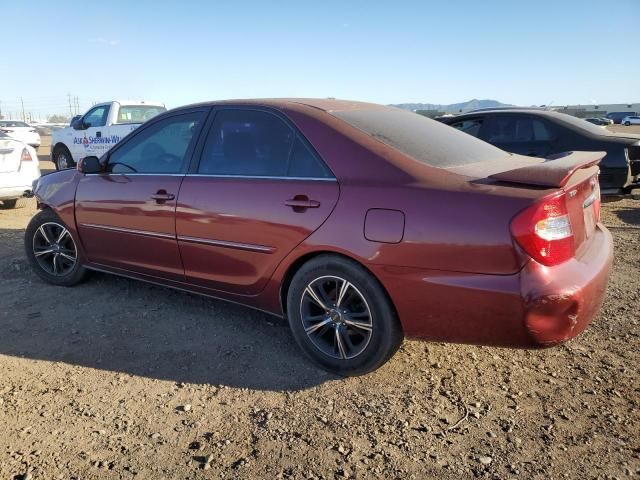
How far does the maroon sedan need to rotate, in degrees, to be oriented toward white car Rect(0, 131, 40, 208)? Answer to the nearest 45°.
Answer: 0° — it already faces it

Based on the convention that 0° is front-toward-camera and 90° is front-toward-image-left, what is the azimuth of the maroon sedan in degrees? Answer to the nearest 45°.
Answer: approximately 135°

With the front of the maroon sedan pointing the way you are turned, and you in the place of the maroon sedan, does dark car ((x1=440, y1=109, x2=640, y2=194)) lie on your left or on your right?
on your right

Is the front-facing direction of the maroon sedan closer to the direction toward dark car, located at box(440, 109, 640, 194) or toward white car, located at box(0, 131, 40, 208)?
the white car

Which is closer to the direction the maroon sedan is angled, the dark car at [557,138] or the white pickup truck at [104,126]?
the white pickup truck

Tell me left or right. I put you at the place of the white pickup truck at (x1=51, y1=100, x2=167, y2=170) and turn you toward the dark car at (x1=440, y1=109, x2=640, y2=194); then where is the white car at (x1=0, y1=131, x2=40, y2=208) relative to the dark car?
right

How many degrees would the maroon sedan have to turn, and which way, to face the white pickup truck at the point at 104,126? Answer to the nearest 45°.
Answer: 0° — it already faces it
